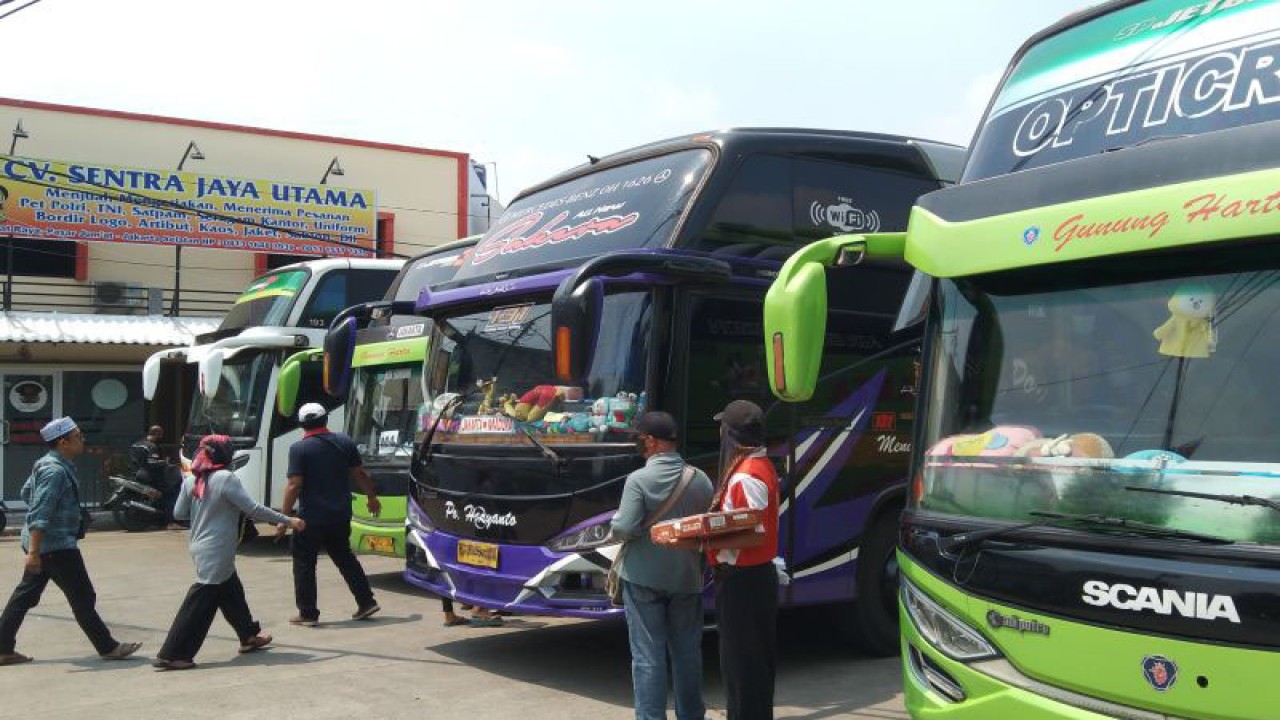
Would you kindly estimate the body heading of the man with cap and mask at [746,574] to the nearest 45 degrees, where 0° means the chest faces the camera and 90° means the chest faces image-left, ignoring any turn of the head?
approximately 90°

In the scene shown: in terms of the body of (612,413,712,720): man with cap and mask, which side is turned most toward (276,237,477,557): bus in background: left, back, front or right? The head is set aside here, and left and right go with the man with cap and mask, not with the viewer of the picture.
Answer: front

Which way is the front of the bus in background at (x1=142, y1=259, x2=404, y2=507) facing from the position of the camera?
facing the viewer and to the left of the viewer

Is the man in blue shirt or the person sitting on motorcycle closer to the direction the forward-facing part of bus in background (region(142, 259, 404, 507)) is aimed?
the man in blue shirt

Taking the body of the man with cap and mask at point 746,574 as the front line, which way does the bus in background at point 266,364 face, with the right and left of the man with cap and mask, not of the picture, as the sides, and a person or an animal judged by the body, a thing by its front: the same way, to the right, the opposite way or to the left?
to the left

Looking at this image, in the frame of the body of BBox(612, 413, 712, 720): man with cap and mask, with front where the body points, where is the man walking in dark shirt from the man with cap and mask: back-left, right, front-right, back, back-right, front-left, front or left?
front

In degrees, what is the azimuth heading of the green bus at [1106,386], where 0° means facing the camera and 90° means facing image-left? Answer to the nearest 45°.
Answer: approximately 45°

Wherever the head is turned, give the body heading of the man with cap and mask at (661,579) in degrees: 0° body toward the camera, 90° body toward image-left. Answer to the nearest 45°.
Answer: approximately 135°

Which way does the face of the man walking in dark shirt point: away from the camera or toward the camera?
away from the camera

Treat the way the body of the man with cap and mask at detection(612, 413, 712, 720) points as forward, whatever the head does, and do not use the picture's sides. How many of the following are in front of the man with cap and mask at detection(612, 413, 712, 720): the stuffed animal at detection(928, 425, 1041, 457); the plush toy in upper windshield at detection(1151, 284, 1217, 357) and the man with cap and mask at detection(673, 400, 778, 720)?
0

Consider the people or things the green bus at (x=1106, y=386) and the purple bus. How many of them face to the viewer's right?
0

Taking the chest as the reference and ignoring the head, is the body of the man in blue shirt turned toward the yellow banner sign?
no

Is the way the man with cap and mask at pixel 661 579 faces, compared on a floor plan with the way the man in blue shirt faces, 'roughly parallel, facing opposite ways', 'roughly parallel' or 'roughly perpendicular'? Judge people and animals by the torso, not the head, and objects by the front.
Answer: roughly perpendicular

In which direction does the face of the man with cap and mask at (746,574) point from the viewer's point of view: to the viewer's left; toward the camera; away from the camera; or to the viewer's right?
to the viewer's left

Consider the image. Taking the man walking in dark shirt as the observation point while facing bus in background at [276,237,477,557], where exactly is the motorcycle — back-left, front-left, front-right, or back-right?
front-left

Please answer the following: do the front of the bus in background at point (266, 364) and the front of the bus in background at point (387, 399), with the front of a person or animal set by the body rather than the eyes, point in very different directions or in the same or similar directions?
same or similar directions

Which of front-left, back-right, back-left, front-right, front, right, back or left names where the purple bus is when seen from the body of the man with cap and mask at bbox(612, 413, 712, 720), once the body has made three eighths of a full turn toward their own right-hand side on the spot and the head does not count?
left
